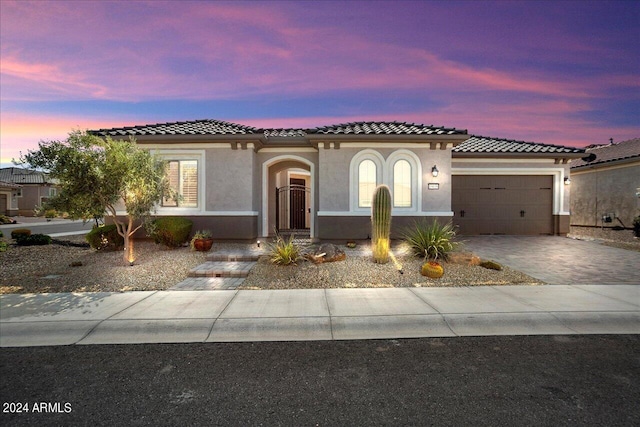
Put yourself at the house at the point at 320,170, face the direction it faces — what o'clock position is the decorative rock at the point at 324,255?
The decorative rock is roughly at 12 o'clock from the house.

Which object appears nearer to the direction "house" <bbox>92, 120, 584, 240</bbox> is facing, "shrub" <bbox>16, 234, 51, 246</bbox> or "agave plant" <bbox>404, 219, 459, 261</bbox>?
the agave plant

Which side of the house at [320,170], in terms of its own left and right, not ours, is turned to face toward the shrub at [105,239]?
right

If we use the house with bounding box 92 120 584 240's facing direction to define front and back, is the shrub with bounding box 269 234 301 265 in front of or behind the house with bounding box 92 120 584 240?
in front

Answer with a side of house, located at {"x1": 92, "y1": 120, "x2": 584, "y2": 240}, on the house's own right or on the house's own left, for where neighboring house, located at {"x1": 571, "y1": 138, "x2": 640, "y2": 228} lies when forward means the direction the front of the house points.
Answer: on the house's own left

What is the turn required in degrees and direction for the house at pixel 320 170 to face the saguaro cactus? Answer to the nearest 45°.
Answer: approximately 45° to its left

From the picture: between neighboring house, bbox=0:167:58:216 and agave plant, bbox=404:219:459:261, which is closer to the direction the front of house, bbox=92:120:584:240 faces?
the agave plant

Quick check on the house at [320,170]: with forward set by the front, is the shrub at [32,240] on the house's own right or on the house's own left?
on the house's own right

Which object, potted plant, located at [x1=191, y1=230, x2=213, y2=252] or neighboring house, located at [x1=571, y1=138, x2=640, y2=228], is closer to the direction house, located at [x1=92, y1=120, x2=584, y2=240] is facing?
the potted plant

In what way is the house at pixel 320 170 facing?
toward the camera

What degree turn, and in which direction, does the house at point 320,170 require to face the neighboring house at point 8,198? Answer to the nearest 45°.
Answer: approximately 135° to its right
